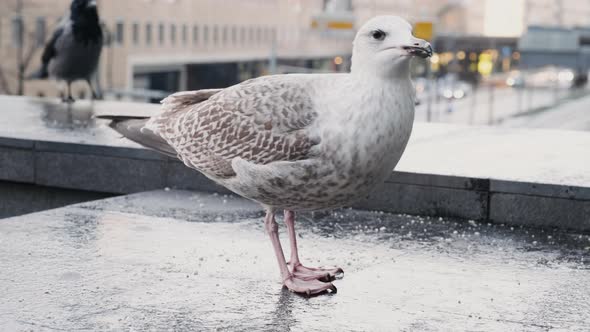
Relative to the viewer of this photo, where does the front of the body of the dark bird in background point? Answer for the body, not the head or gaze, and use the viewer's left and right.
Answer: facing the viewer and to the right of the viewer

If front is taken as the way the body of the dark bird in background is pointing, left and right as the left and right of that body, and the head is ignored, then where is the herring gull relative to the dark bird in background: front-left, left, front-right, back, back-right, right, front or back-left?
front-right
